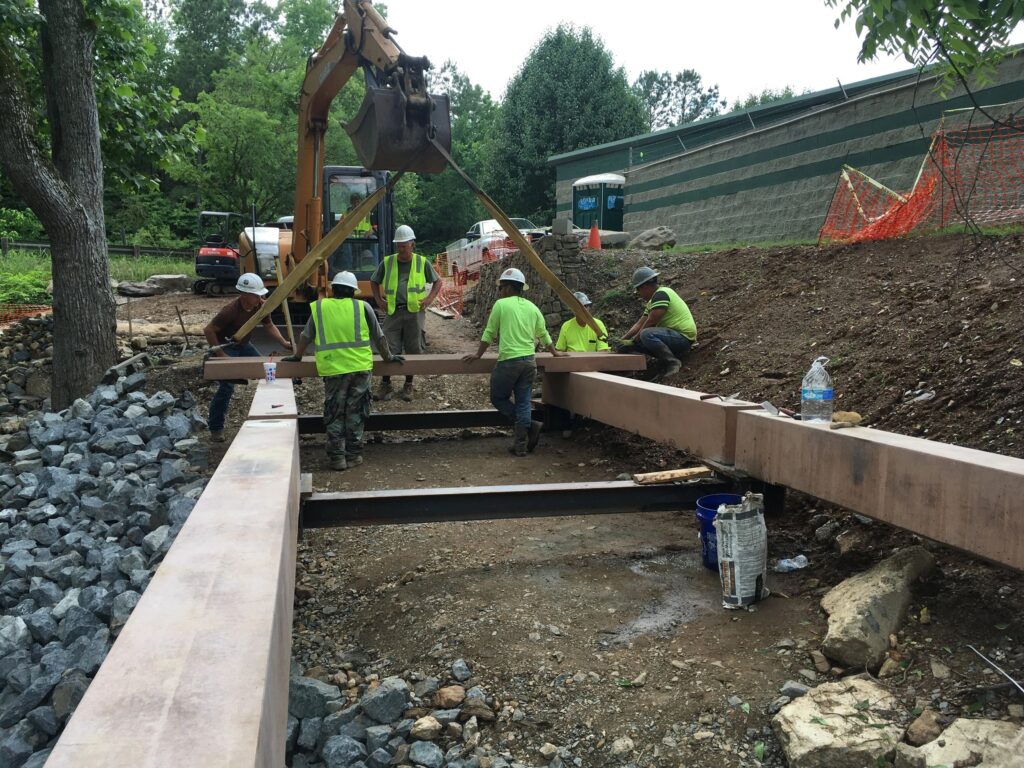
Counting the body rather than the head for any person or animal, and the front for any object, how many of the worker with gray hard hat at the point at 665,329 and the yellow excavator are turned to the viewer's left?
1

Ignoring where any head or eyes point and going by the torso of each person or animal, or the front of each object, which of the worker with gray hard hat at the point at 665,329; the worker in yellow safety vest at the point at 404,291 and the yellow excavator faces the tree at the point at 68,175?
the worker with gray hard hat

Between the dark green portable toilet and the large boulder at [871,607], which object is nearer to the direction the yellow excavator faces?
the large boulder

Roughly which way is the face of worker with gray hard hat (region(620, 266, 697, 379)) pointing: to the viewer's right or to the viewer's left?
to the viewer's left

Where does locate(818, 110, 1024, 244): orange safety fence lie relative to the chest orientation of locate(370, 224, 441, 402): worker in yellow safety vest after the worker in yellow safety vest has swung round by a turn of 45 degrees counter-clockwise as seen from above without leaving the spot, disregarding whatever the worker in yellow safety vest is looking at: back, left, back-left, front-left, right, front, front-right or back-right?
front-left

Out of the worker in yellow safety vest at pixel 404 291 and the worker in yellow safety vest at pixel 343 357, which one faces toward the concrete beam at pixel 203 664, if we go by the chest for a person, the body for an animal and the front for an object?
the worker in yellow safety vest at pixel 404 291

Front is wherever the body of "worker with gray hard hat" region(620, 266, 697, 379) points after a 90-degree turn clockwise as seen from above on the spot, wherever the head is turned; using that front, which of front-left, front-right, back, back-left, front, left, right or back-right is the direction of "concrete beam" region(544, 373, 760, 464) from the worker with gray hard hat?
back

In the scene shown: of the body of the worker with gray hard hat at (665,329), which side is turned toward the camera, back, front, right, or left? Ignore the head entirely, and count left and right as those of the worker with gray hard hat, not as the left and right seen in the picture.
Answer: left

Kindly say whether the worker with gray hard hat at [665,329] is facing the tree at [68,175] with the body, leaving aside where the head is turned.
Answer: yes

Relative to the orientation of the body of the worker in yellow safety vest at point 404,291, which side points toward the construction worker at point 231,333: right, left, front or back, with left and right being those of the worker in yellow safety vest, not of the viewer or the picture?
right

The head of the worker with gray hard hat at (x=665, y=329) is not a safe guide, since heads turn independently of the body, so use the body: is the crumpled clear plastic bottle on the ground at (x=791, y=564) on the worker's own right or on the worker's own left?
on the worker's own left

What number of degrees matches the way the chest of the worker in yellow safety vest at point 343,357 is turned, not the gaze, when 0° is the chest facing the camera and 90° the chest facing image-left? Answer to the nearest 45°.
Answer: approximately 180°
